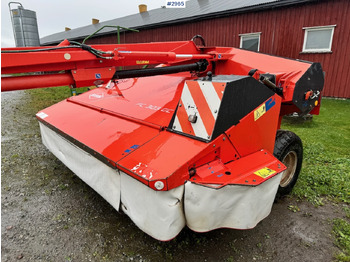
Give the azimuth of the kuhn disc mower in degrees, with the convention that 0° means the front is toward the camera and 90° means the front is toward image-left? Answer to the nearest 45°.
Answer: approximately 45°
